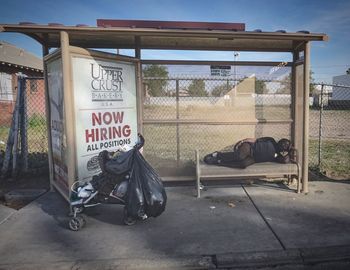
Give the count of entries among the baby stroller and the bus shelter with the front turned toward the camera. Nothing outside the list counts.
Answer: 1

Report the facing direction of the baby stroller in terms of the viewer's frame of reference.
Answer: facing to the left of the viewer

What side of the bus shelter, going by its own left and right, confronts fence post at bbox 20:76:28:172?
right

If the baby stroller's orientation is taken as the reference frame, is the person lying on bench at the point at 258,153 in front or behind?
behind

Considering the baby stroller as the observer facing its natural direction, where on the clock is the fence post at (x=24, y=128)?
The fence post is roughly at 2 o'clock from the baby stroller.

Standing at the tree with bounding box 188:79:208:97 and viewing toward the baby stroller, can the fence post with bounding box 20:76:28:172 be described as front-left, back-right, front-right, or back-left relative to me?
front-right

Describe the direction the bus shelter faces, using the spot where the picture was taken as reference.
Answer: facing the viewer

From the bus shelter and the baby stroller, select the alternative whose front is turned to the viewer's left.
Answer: the baby stroller

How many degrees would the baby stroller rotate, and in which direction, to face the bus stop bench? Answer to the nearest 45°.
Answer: approximately 180°

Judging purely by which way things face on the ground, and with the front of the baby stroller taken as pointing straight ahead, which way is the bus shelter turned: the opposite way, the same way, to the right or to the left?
to the left
